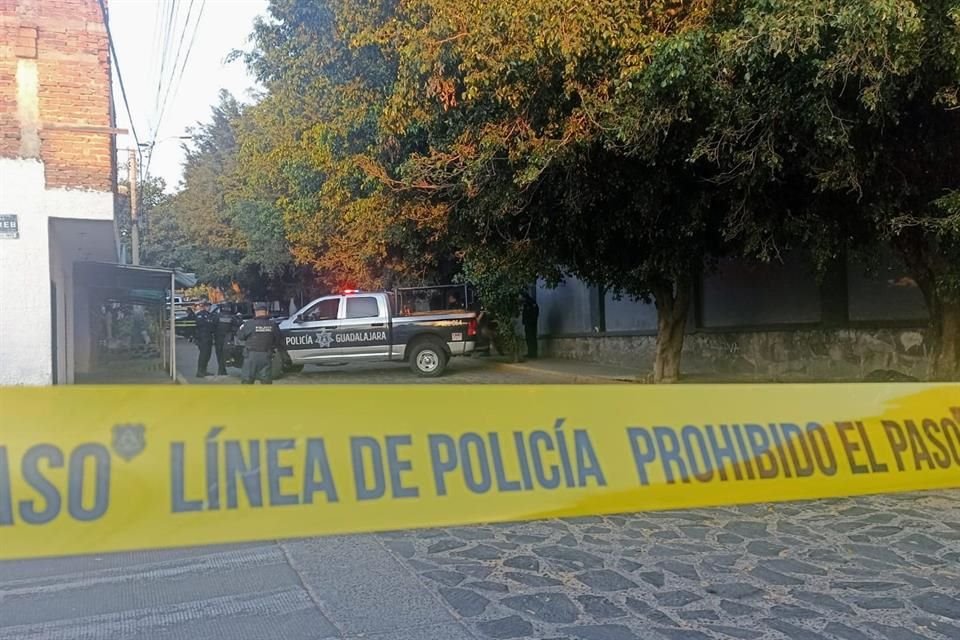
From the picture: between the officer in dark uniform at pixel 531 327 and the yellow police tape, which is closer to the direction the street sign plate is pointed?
the yellow police tape

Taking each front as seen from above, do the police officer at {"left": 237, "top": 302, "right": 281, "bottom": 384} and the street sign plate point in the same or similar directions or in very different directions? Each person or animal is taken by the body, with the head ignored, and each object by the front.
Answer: very different directions

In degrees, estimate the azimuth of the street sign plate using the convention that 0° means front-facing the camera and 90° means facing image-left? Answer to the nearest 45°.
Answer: approximately 0°

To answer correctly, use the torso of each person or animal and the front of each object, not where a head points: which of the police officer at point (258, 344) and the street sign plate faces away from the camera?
the police officer

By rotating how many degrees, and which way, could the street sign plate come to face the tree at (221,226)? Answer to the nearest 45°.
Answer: approximately 180°

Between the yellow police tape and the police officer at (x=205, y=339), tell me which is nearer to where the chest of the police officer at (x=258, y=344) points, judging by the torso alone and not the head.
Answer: the police officer

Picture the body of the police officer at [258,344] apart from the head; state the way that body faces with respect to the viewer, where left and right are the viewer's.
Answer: facing away from the viewer
